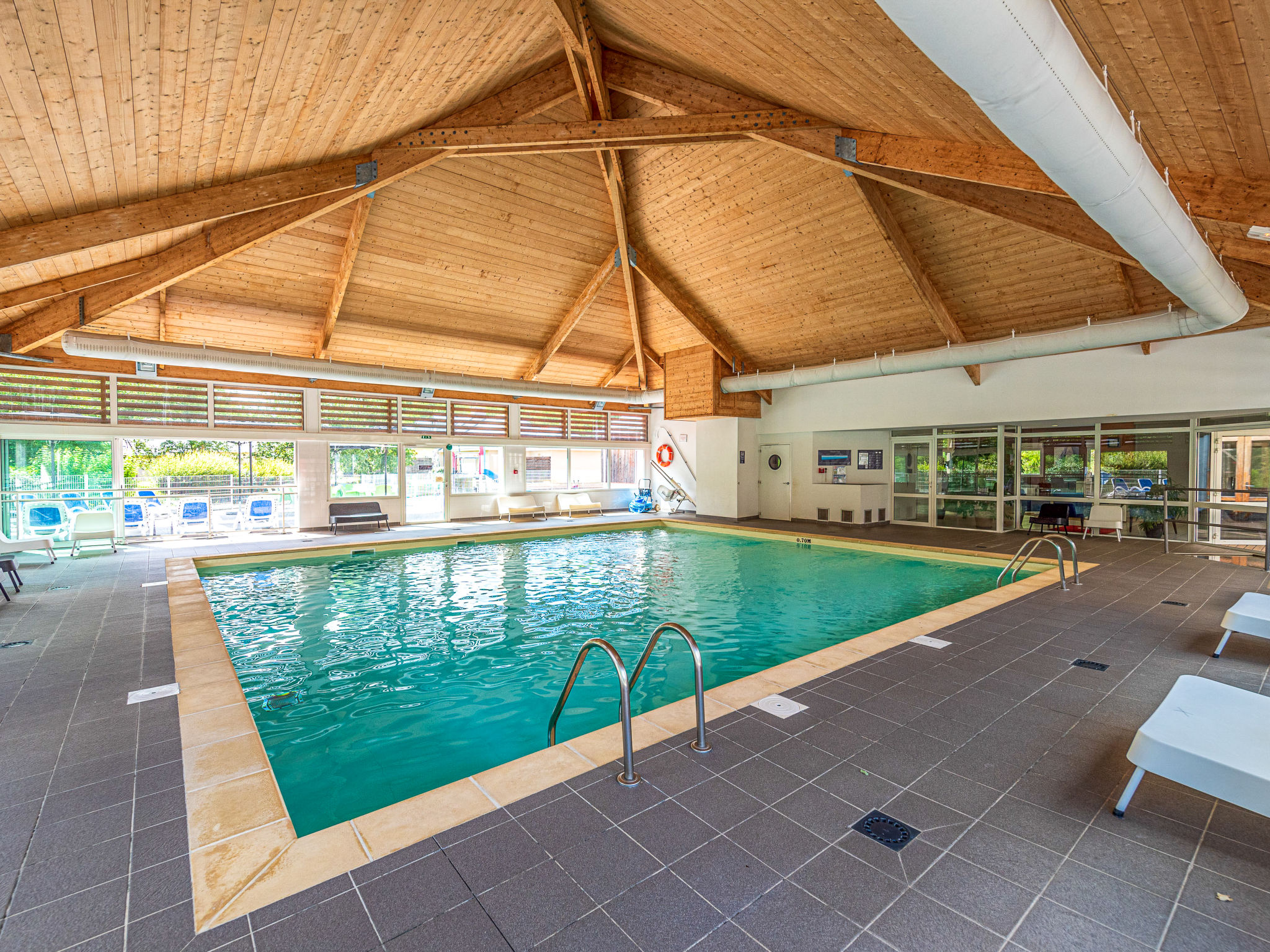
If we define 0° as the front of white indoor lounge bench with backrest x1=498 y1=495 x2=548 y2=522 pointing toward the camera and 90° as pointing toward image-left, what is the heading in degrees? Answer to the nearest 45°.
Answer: approximately 315°

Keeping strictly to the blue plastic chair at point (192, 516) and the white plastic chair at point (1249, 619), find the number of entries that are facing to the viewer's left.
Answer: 1

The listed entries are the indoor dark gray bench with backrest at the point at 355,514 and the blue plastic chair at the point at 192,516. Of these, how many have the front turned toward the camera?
2

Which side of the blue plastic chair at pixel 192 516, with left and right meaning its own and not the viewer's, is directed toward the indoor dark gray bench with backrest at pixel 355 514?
left

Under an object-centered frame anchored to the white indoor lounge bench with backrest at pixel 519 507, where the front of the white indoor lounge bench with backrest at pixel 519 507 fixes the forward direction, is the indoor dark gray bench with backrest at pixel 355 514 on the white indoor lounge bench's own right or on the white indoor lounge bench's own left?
on the white indoor lounge bench's own right

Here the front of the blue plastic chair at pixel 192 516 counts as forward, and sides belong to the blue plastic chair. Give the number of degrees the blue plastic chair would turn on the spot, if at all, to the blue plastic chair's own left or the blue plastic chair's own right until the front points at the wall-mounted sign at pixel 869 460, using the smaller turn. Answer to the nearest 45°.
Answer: approximately 45° to the blue plastic chair's own left

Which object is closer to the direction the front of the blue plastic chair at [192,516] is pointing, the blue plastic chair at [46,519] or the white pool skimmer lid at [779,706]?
the white pool skimmer lid

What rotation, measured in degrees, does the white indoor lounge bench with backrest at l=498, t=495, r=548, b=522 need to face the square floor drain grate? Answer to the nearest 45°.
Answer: approximately 45° to its right

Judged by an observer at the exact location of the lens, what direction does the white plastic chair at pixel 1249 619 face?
facing to the left of the viewer

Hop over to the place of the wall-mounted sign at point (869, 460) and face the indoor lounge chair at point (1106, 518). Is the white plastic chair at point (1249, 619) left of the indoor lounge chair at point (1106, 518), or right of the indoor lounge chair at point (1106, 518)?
right
